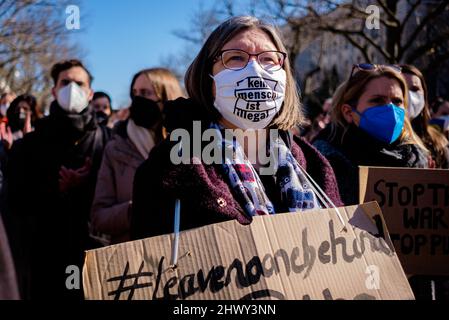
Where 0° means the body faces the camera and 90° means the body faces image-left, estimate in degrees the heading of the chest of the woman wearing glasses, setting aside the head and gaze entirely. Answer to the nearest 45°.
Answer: approximately 315°
